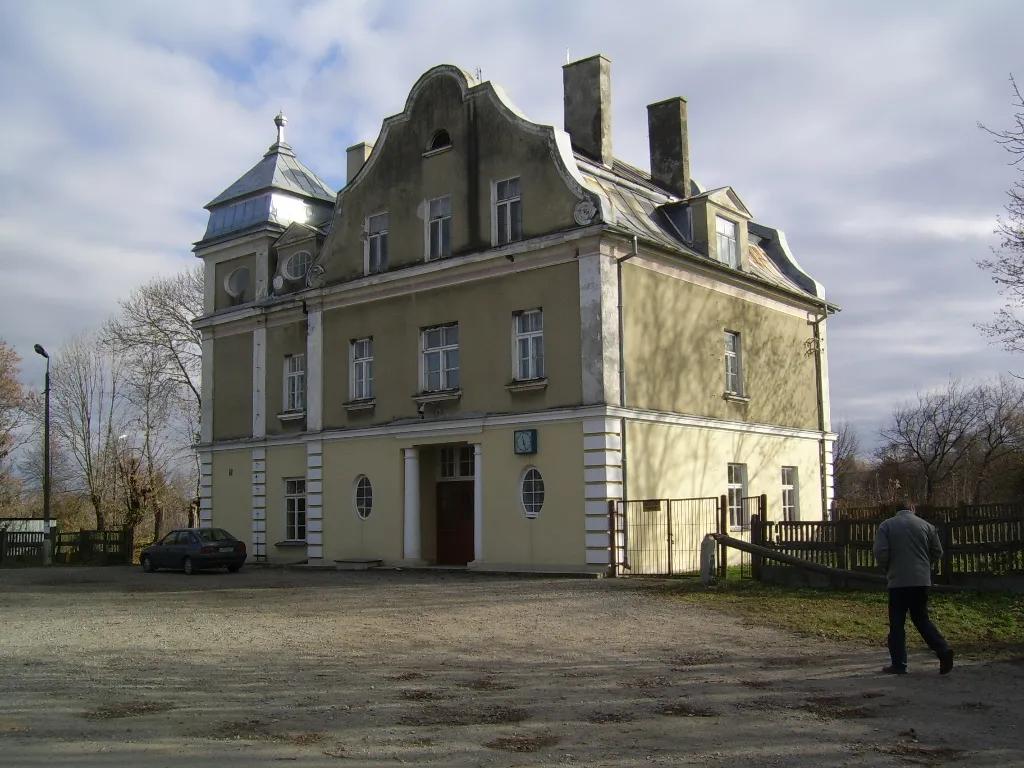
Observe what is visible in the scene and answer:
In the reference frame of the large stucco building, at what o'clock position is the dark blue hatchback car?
The dark blue hatchback car is roughly at 2 o'clock from the large stucco building.

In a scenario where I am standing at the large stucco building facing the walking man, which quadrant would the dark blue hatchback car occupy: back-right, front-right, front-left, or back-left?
front-right

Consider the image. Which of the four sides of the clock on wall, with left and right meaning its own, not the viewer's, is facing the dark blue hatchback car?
right

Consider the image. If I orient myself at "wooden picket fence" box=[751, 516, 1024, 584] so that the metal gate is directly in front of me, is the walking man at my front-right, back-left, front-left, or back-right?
back-left

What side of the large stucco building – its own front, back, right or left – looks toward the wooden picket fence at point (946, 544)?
left

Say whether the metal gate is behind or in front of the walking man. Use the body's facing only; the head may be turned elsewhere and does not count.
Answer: in front

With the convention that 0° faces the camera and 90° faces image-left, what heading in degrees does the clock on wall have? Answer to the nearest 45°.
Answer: approximately 45°

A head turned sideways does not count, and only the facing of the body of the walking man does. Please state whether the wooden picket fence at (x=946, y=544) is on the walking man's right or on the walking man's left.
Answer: on the walking man's right
